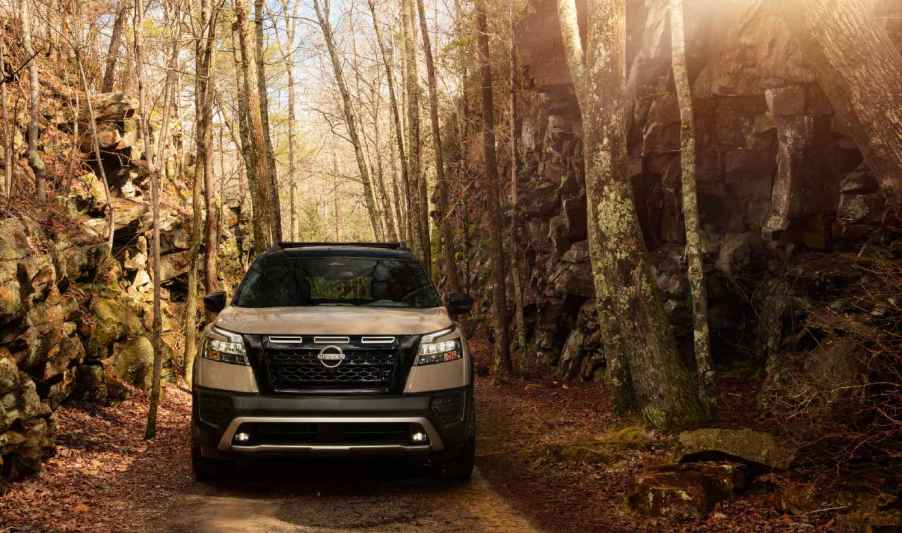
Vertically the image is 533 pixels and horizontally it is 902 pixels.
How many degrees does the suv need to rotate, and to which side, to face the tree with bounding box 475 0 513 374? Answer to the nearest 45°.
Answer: approximately 180°

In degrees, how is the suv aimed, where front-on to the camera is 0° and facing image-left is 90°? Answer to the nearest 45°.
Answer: approximately 0°

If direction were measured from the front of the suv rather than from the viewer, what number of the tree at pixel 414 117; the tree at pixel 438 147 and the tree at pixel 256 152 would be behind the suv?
3

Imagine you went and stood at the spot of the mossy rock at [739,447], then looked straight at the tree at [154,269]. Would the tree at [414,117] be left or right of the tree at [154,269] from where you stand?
right

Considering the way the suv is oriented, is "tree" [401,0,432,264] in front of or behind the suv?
behind

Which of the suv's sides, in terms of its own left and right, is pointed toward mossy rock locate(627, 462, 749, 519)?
left

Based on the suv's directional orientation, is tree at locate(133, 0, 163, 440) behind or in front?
behind

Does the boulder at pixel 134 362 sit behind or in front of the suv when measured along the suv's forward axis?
behind

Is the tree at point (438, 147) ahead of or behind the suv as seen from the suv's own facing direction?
behind

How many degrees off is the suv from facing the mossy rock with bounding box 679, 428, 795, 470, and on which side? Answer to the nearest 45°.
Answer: approximately 90° to its left
